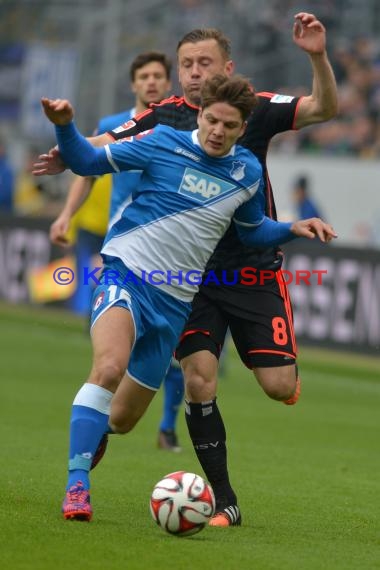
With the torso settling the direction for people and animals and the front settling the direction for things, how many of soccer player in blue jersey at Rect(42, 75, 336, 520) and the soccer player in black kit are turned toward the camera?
2

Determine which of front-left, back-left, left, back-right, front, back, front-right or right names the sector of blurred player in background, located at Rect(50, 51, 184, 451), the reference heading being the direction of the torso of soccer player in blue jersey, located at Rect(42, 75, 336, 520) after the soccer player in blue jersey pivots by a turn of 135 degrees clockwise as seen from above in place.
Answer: front-right

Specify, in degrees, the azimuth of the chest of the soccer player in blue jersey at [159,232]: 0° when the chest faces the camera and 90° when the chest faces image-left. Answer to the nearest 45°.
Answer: approximately 0°

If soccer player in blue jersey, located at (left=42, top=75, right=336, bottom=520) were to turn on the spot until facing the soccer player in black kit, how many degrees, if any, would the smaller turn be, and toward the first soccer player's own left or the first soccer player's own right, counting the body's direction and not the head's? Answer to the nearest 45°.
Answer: approximately 135° to the first soccer player's own left

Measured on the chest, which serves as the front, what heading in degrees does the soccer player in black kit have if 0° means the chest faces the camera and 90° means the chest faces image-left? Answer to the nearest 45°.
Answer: approximately 0°
